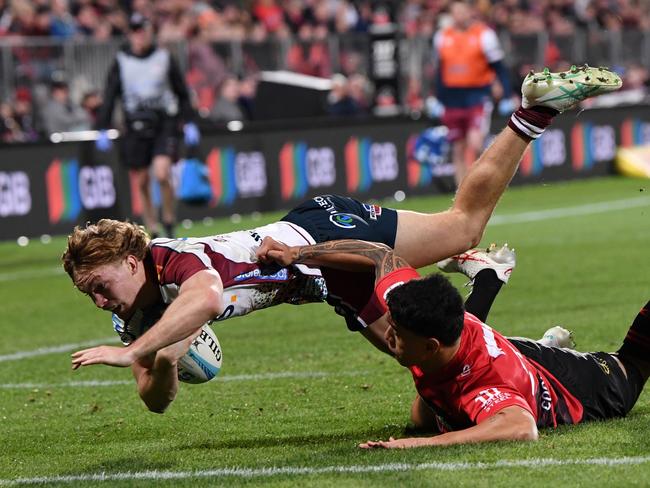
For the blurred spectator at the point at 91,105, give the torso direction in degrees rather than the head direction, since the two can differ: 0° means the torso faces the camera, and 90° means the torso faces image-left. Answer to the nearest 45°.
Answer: approximately 0°

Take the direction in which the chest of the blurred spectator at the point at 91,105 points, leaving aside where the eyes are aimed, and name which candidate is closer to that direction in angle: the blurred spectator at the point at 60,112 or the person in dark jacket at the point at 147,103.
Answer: the person in dark jacket

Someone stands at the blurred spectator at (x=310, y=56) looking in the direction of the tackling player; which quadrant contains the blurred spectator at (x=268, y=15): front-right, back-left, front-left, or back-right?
back-right

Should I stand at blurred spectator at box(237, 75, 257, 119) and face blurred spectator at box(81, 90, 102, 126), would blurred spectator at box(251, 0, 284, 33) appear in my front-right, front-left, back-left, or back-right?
back-right

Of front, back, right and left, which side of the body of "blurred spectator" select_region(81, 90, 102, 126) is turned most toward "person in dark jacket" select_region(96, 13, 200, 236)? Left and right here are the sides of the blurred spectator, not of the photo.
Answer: front

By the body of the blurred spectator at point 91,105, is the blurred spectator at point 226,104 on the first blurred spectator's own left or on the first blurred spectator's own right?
on the first blurred spectator's own left

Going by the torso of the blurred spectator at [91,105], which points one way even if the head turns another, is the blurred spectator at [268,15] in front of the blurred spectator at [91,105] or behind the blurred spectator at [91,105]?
behind

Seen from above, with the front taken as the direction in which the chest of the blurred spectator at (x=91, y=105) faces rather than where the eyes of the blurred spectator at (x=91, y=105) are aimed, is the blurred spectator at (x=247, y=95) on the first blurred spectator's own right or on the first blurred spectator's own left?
on the first blurred spectator's own left

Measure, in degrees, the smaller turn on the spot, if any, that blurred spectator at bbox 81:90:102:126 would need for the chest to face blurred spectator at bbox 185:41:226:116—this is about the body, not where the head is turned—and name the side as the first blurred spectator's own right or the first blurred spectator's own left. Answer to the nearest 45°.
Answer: approximately 135° to the first blurred spectator's own left

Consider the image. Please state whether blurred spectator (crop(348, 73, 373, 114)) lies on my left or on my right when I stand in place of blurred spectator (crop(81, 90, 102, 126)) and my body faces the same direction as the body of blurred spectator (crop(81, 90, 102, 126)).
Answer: on my left
